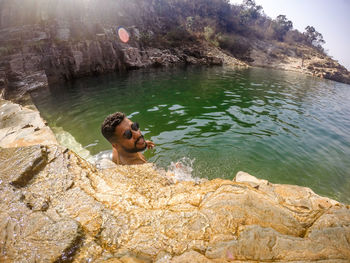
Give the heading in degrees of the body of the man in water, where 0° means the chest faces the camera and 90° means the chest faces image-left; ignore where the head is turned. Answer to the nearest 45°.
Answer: approximately 315°

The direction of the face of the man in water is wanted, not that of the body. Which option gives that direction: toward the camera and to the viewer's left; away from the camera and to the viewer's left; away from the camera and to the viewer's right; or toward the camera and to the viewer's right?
toward the camera and to the viewer's right
